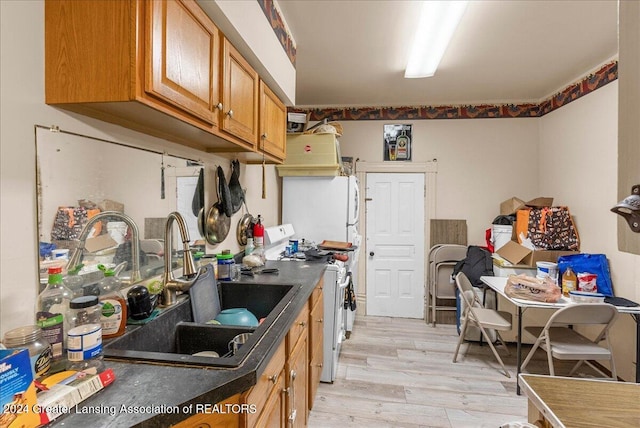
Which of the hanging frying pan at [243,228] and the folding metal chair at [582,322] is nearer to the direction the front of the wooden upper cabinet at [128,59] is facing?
the folding metal chair

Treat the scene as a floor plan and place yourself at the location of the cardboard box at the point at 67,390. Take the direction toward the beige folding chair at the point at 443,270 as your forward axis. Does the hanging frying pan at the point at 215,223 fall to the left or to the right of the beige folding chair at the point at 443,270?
left

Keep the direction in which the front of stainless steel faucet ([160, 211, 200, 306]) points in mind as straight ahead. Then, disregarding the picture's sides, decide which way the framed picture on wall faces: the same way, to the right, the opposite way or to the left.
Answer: to the right

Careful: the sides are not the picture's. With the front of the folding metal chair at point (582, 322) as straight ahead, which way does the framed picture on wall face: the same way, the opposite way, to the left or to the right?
the opposite way

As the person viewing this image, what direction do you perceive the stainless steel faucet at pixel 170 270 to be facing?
facing the viewer and to the right of the viewer

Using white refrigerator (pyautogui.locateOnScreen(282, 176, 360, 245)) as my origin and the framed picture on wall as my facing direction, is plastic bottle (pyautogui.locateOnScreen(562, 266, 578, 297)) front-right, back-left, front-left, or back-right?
front-right

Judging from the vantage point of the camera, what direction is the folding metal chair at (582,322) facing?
facing away from the viewer and to the left of the viewer
